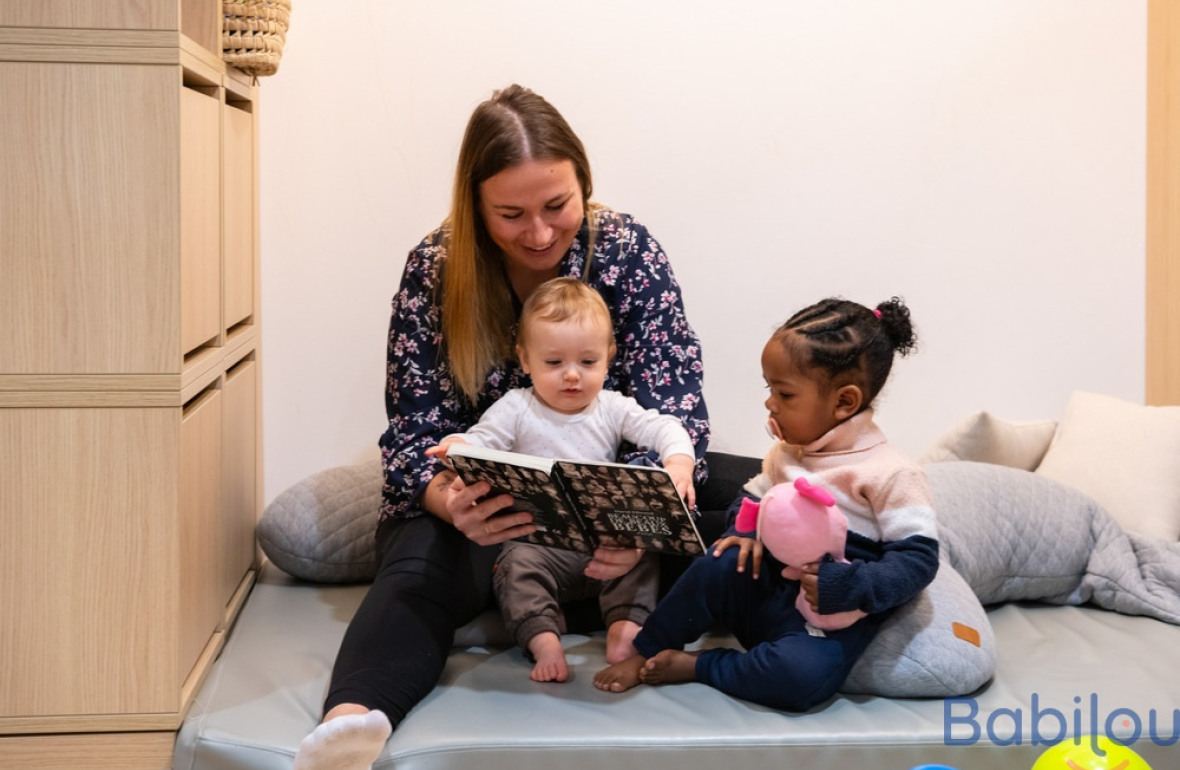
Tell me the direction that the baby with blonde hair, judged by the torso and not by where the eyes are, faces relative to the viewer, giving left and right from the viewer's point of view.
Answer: facing the viewer

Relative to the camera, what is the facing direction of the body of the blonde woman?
toward the camera

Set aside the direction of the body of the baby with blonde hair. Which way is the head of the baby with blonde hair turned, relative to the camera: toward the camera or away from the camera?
toward the camera

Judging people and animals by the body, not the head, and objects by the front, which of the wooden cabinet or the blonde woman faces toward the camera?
the blonde woman

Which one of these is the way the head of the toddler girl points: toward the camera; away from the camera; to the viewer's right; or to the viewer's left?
to the viewer's left

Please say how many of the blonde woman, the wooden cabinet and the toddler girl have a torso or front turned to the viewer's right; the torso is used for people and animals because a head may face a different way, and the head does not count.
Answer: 1

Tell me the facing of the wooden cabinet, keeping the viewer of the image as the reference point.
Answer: facing to the right of the viewer

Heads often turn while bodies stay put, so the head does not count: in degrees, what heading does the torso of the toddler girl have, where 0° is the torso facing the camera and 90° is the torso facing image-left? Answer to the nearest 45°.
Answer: approximately 45°

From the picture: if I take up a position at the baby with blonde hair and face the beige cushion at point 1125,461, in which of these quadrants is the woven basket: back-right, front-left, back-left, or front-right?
back-left
